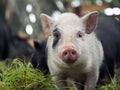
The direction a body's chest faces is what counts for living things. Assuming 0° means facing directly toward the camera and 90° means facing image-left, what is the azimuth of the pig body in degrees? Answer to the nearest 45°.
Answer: approximately 0°
